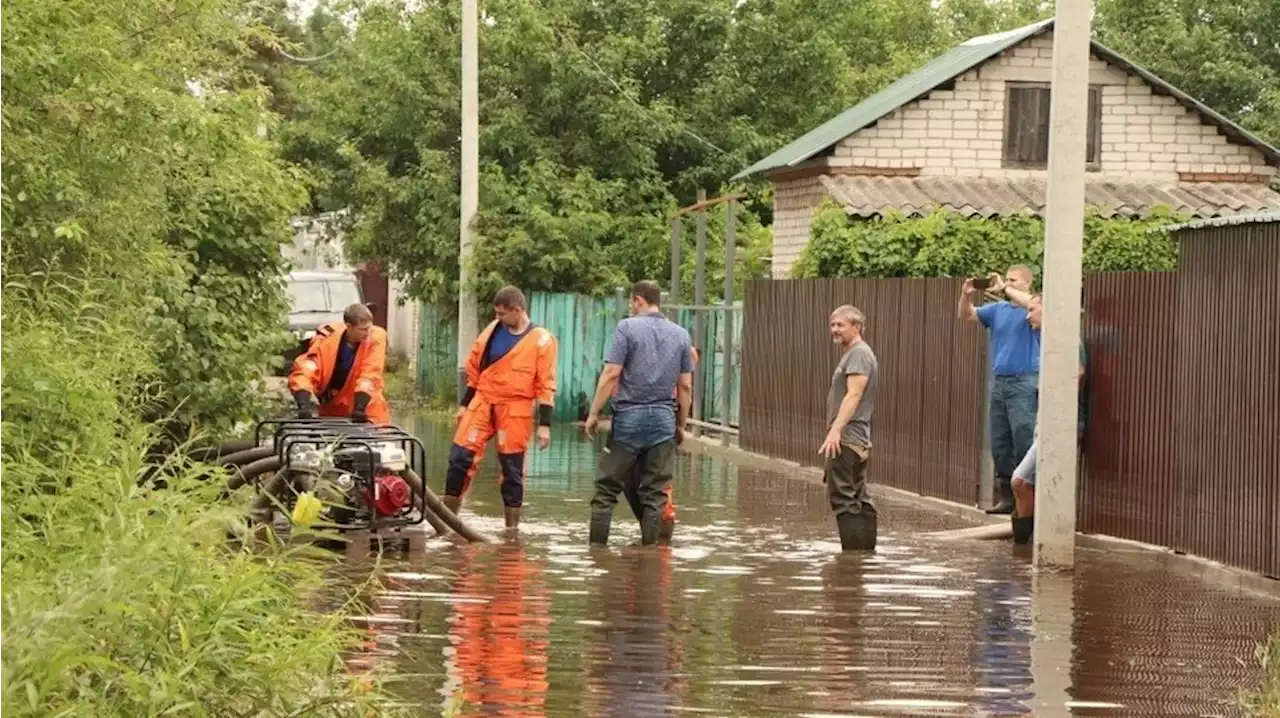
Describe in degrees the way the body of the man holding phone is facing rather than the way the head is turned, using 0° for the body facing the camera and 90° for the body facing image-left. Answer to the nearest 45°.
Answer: approximately 90°

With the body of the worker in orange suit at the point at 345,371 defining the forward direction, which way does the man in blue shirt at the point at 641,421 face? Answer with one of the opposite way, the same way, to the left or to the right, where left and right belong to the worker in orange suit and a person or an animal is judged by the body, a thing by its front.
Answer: the opposite way

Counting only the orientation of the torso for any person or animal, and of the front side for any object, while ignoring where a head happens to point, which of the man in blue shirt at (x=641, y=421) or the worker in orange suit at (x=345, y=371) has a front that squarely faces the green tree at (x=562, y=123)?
the man in blue shirt

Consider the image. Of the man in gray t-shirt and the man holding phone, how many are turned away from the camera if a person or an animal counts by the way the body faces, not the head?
0

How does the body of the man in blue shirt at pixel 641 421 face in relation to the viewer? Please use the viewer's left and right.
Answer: facing away from the viewer

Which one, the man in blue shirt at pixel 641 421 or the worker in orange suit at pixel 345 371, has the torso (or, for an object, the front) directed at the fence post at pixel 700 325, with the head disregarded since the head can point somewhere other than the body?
the man in blue shirt

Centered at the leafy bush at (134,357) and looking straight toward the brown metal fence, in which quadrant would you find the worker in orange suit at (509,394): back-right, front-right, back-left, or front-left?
front-left

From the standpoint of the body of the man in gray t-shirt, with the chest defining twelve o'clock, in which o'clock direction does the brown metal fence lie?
The brown metal fence is roughly at 6 o'clock from the man in gray t-shirt.

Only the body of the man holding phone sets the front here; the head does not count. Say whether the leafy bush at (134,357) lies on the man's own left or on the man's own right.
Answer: on the man's own left

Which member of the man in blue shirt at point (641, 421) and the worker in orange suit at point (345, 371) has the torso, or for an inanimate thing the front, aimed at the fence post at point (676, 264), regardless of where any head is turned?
the man in blue shirt

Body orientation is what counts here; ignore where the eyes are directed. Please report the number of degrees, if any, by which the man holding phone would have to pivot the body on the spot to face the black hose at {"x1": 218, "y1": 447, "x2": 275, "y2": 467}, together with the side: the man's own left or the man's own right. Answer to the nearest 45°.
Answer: approximately 45° to the man's own left

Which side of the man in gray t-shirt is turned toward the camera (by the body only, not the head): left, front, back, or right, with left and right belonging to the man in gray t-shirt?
left

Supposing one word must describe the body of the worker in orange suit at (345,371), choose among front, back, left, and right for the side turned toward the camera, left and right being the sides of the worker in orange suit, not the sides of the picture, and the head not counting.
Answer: front
